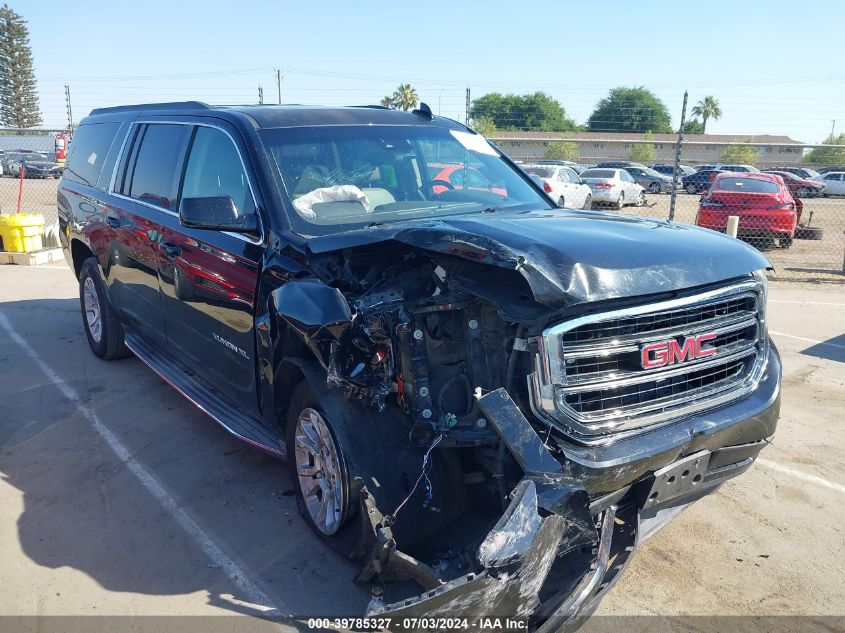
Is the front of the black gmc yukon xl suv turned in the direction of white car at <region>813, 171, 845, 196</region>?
no

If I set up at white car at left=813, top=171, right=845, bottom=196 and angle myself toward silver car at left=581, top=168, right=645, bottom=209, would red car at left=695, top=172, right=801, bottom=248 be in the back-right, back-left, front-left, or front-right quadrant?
front-left

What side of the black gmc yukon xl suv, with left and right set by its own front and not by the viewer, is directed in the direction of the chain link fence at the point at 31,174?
back

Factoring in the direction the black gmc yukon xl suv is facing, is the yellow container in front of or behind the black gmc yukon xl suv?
behind

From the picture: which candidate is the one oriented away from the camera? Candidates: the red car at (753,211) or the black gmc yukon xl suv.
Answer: the red car

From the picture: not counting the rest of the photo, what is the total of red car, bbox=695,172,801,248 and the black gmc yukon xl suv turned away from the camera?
1

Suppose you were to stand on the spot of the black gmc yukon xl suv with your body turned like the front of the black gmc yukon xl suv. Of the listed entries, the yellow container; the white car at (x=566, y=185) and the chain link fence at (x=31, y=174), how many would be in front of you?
0

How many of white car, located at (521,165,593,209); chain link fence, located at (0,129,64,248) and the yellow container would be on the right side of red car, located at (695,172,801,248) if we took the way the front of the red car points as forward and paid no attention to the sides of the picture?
0

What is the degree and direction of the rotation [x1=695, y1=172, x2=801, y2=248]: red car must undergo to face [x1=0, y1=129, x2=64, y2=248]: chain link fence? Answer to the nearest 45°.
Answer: approximately 90° to its left

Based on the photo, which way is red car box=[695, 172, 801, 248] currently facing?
away from the camera

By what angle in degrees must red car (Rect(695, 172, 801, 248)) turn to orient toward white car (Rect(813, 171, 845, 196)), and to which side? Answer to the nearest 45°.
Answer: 0° — it already faces it

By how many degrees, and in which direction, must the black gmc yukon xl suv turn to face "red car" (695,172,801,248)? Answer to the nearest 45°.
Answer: approximately 90° to its left

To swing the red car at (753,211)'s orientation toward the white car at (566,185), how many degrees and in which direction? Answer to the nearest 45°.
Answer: approximately 45° to its left

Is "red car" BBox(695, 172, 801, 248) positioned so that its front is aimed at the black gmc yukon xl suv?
no
